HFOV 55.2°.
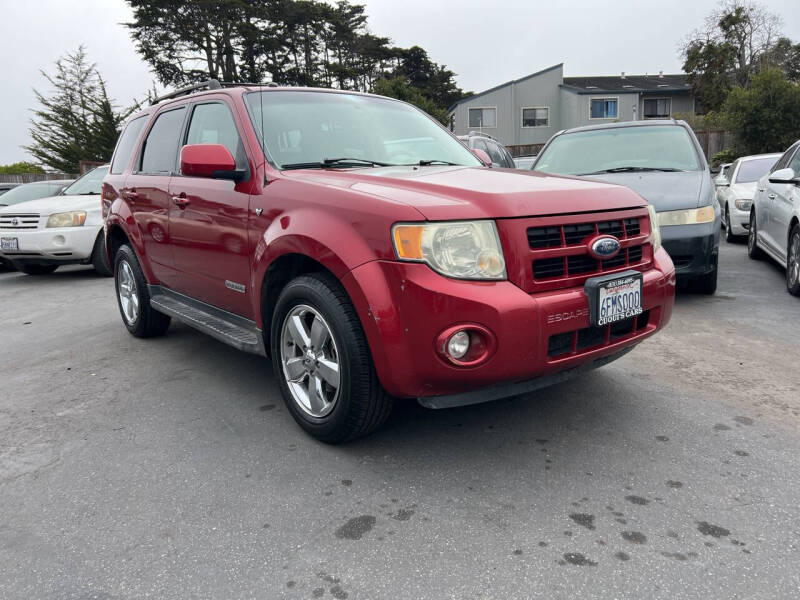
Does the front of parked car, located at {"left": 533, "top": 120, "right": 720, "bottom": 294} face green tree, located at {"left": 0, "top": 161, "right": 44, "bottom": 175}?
no

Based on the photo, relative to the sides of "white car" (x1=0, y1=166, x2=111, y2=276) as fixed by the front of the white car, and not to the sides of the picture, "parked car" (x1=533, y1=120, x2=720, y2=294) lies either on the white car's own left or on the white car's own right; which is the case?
on the white car's own left

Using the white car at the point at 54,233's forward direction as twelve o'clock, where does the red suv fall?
The red suv is roughly at 10 o'clock from the white car.

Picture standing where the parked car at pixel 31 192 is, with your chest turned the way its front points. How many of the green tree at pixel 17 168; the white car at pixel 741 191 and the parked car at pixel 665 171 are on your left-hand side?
2

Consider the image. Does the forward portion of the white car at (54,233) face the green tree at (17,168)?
no

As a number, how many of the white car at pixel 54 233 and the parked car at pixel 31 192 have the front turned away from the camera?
0

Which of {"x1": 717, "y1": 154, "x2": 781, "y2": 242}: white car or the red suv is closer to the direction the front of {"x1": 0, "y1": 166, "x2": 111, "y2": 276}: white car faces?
the red suv

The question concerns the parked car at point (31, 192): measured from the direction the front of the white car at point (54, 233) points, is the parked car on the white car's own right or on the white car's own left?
on the white car's own right

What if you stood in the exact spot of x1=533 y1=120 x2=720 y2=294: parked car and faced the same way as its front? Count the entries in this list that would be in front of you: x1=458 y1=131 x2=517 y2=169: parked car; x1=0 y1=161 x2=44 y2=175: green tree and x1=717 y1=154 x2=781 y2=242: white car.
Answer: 0

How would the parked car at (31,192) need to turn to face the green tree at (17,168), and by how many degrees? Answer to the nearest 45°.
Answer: approximately 135° to its right

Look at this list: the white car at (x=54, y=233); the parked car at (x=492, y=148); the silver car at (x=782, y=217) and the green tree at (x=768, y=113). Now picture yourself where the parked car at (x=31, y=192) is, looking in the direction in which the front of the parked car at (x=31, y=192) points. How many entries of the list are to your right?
0

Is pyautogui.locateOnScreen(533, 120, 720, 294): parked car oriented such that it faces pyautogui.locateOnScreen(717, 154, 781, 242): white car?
no

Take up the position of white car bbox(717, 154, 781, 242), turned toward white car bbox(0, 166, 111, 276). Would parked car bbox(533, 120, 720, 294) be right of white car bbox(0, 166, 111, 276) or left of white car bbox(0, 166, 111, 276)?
left

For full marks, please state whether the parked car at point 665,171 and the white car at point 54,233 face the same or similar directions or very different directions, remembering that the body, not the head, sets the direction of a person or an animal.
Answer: same or similar directions

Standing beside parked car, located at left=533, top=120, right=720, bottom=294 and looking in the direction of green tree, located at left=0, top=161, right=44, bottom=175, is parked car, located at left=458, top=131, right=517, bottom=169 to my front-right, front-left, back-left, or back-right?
front-right

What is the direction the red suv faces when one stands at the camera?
facing the viewer and to the right of the viewer

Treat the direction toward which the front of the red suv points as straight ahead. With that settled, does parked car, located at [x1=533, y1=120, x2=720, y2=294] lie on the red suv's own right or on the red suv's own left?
on the red suv's own left

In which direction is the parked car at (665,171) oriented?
toward the camera

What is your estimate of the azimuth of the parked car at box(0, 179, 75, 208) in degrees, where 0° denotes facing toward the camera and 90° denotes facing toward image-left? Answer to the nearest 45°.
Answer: approximately 45°

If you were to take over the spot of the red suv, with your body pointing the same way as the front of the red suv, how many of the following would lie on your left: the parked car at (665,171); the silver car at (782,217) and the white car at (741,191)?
3

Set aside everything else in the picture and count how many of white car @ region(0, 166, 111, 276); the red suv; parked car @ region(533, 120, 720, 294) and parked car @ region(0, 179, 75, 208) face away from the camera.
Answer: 0

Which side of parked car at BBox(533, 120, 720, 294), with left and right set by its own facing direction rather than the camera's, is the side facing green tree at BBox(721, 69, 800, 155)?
back
